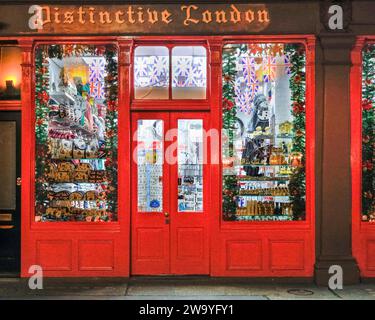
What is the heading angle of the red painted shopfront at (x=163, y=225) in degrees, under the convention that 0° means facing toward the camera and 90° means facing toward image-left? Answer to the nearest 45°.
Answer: approximately 0°
